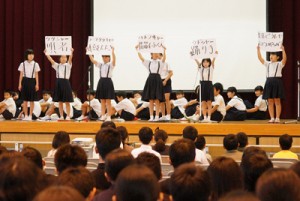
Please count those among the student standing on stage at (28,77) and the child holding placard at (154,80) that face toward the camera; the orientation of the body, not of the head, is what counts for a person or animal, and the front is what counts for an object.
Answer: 2

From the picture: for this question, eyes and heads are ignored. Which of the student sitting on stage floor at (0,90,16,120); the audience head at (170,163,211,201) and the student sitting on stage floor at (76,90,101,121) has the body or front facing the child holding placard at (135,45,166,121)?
the audience head

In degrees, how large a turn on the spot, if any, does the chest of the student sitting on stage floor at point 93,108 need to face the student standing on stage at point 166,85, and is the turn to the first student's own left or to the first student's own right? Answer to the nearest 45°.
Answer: approximately 135° to the first student's own left

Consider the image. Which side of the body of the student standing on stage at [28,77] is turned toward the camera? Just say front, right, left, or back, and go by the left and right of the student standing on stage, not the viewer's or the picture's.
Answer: front

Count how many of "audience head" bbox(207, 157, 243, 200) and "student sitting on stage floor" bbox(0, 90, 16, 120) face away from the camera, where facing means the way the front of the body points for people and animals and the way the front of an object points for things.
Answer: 1

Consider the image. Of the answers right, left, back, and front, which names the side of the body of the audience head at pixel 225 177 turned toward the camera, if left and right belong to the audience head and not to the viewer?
back

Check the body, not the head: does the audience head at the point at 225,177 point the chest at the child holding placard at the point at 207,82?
yes

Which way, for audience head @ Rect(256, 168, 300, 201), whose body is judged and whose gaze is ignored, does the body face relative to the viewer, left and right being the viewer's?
facing away from the viewer

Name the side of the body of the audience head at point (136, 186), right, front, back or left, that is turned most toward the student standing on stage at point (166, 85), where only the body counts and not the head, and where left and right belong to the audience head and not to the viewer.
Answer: front

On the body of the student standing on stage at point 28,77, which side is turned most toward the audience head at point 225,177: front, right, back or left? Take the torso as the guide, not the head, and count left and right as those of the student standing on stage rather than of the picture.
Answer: front

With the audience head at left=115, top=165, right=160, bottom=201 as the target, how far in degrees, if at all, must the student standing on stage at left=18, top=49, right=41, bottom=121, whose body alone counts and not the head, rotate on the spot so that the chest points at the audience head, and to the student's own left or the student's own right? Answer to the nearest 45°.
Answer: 0° — they already face them

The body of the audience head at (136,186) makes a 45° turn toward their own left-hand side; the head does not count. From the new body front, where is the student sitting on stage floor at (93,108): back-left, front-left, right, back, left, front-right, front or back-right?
front-right

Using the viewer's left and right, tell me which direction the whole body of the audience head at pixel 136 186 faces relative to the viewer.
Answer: facing away from the viewer

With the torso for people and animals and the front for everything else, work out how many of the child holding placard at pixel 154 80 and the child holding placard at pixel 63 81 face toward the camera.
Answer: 2

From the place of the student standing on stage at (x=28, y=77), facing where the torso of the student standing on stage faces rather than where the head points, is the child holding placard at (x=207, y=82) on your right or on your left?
on your left
